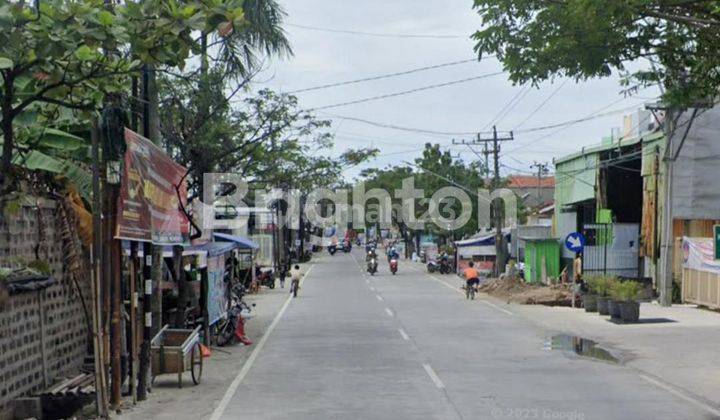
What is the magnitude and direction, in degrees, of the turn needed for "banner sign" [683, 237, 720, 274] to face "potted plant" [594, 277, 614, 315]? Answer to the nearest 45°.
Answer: approximately 45° to its right

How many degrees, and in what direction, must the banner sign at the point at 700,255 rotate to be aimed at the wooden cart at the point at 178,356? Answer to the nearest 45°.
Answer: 0° — it already faces it

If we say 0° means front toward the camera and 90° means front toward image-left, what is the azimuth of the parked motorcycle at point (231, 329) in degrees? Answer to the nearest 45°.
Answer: approximately 315°

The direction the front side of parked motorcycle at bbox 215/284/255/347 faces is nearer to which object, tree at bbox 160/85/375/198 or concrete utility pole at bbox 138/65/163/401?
the concrete utility pole

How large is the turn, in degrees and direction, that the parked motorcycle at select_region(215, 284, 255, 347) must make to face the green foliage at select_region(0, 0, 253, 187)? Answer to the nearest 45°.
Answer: approximately 45° to its right

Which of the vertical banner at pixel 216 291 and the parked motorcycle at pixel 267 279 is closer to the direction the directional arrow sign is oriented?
the vertical banner

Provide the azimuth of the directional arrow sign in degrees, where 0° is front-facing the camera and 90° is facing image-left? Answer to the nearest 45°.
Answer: approximately 0°
